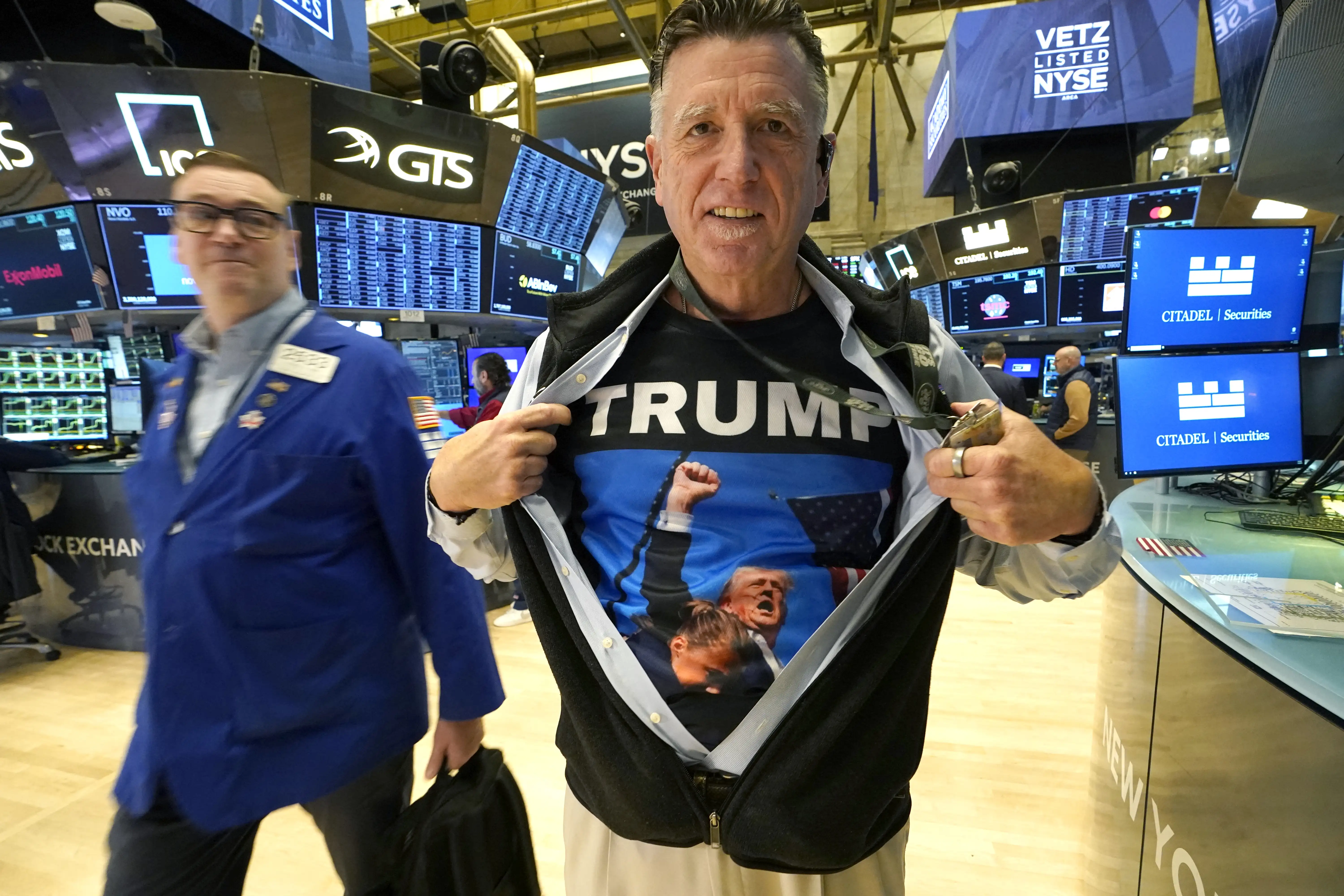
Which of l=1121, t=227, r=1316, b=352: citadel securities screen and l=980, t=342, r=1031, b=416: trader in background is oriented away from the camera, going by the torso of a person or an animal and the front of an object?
the trader in background

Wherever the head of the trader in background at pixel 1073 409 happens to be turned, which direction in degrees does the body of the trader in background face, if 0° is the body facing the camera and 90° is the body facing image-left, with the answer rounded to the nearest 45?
approximately 90°

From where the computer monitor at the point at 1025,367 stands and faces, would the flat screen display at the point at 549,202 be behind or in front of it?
in front

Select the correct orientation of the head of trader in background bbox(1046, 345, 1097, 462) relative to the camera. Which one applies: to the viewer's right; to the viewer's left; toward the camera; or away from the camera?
to the viewer's left

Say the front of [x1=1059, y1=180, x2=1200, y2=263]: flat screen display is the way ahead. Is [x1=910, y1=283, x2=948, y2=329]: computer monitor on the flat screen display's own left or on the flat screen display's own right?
on the flat screen display's own right

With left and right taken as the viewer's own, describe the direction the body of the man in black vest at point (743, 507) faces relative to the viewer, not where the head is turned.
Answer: facing the viewer

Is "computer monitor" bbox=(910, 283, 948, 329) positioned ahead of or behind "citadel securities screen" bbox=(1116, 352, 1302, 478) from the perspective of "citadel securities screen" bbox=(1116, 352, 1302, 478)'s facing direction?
behind

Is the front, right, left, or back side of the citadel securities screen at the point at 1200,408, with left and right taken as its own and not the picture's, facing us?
front

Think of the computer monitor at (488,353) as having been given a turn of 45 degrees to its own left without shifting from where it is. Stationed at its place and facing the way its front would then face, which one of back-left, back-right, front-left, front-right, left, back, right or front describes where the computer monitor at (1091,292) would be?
front-left

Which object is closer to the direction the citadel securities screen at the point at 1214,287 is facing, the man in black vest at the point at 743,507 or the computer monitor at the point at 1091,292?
the man in black vest

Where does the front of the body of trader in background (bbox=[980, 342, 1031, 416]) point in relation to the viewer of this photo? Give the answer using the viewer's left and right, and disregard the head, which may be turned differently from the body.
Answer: facing away from the viewer

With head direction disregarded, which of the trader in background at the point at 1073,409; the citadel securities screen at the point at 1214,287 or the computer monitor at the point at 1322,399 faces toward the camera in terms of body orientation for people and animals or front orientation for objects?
the citadel securities screen

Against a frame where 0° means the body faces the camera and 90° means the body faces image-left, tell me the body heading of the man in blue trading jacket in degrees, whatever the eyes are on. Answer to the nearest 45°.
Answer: approximately 45°

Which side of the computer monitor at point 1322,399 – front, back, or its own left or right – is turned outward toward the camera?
back
